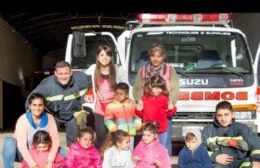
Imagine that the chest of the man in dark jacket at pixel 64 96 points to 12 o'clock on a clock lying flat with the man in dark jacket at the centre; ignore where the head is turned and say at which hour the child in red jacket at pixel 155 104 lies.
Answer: The child in red jacket is roughly at 9 o'clock from the man in dark jacket.

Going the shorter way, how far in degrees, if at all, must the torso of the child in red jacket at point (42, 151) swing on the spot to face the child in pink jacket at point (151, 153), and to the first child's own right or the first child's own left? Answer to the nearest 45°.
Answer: approximately 90° to the first child's own left

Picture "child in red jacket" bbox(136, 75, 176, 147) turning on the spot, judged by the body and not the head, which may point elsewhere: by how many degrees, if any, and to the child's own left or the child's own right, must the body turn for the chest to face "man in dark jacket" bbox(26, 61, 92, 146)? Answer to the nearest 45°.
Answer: approximately 90° to the child's own right

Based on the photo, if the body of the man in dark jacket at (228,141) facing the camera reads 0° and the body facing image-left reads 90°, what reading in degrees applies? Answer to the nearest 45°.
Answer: approximately 0°
